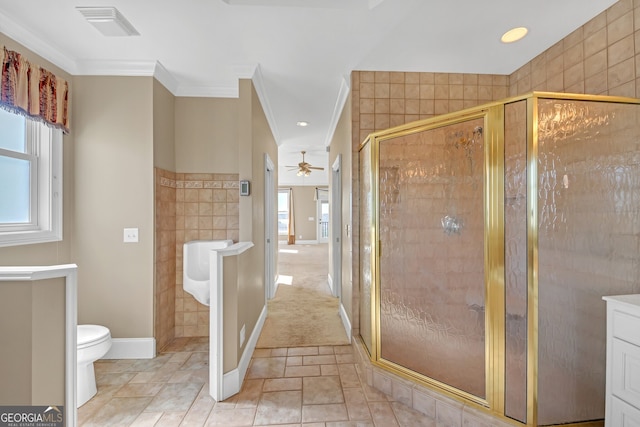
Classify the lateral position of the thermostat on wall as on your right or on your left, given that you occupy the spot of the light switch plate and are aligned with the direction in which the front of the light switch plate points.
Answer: on your left

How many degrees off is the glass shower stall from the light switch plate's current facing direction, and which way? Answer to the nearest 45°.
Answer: approximately 45° to its left

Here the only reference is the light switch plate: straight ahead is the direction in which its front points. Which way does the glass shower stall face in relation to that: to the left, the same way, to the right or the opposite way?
to the right

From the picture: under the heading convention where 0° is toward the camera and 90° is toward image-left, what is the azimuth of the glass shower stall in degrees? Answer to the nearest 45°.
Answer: approximately 45°

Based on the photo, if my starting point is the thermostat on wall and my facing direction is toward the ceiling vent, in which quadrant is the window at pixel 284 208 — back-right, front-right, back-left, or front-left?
back-right

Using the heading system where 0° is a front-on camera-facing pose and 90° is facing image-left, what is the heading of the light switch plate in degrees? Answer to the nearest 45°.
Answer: approximately 0°
